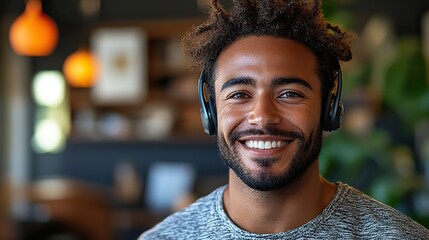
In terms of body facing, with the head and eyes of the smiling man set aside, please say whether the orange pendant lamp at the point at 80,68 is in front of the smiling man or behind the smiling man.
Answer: behind

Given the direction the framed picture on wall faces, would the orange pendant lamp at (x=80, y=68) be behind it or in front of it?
in front

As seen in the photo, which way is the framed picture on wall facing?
toward the camera

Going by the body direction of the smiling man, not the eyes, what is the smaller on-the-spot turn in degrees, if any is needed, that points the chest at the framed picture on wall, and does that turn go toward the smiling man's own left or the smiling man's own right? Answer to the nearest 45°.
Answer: approximately 180°

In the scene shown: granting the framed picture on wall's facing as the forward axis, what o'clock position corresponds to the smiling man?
The smiling man is roughly at 12 o'clock from the framed picture on wall.

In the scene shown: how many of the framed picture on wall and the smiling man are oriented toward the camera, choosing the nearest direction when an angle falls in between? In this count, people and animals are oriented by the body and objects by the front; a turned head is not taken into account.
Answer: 2

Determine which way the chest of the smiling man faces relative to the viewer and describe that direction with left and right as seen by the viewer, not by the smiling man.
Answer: facing the viewer
